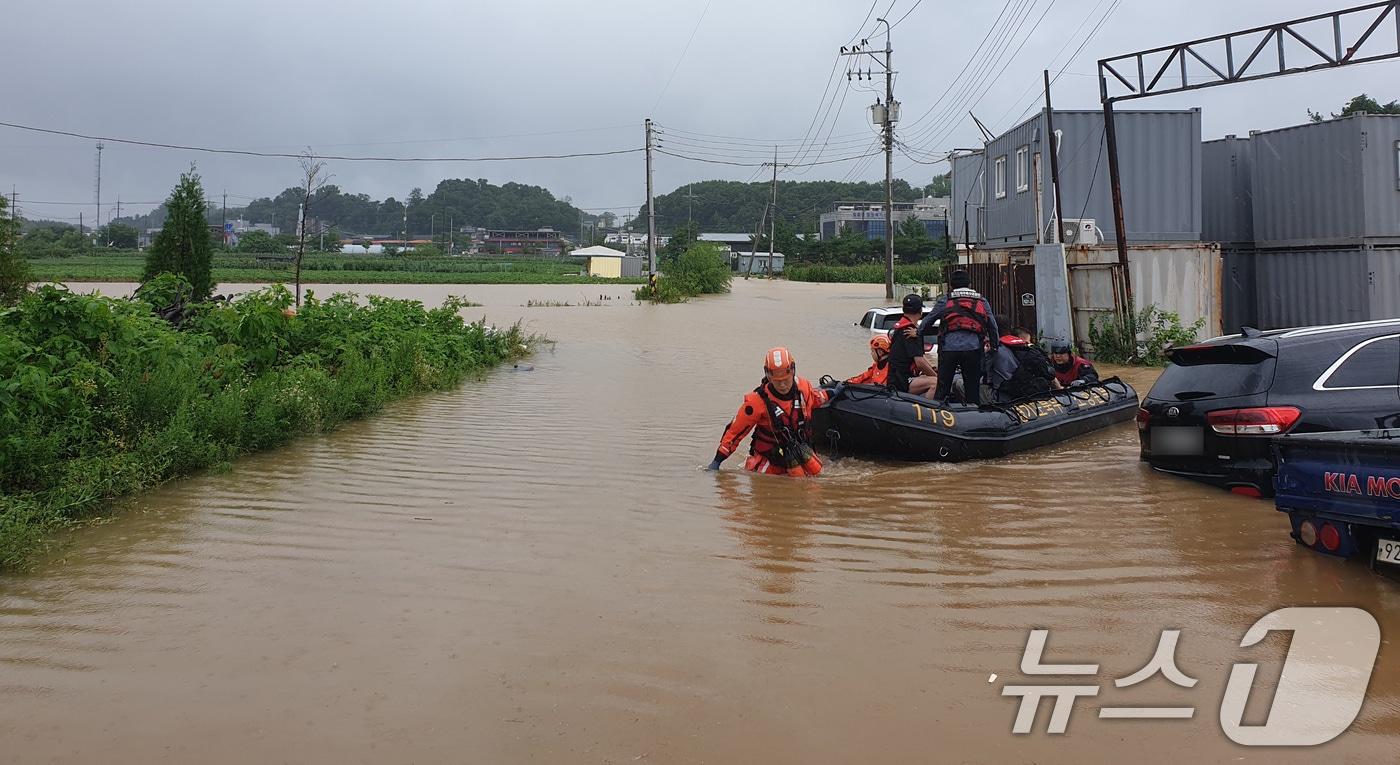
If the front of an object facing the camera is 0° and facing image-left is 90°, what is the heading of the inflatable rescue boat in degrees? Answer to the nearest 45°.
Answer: approximately 45°

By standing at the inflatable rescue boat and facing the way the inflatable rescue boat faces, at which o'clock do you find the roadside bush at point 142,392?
The roadside bush is roughly at 1 o'clock from the inflatable rescue boat.

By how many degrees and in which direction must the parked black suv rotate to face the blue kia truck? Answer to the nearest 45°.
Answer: approximately 135° to its right

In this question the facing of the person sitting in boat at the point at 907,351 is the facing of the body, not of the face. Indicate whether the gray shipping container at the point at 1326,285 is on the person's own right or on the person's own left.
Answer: on the person's own left

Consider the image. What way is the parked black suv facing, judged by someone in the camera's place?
facing away from the viewer and to the right of the viewer

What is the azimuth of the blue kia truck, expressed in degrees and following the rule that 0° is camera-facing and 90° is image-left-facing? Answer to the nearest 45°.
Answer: approximately 225°
